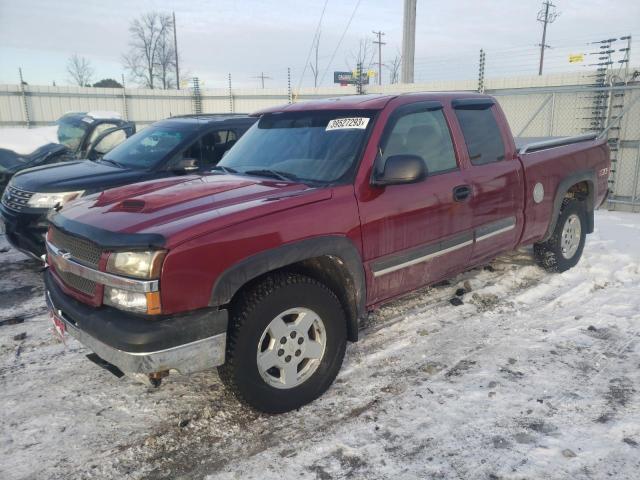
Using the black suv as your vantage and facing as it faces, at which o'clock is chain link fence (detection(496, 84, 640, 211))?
The chain link fence is roughly at 7 o'clock from the black suv.

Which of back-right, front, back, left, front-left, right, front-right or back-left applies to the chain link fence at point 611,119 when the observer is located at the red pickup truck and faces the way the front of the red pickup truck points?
back

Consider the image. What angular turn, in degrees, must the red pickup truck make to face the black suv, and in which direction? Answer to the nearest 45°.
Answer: approximately 90° to its right

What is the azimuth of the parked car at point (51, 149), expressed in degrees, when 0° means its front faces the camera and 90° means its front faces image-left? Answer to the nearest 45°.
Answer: approximately 45°

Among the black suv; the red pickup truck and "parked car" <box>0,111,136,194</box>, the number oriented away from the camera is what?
0

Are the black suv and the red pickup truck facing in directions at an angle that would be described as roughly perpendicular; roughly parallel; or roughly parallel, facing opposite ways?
roughly parallel

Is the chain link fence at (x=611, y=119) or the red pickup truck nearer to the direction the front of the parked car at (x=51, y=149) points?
the red pickup truck

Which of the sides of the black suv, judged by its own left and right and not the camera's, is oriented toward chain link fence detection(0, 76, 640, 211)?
back

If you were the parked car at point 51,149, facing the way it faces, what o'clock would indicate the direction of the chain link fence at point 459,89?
The chain link fence is roughly at 7 o'clock from the parked car.

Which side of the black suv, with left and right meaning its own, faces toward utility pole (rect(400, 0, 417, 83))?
back

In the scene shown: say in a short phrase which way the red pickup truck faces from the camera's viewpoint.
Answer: facing the viewer and to the left of the viewer
